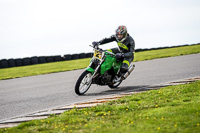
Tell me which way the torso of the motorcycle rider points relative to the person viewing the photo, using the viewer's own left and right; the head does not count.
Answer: facing the viewer and to the left of the viewer

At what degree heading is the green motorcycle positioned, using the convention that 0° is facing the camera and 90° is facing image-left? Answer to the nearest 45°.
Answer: approximately 45°
